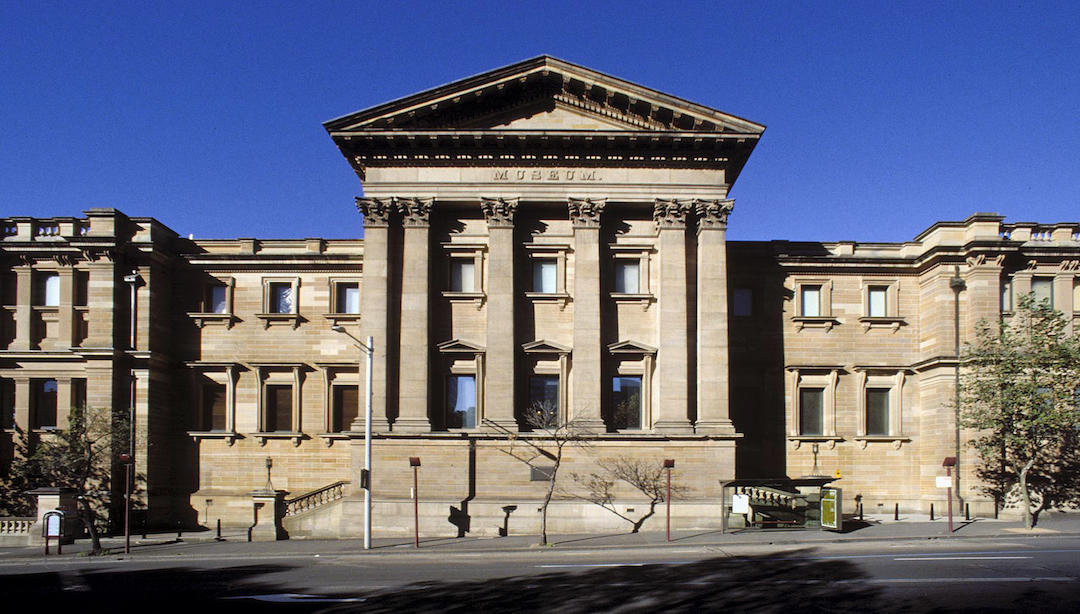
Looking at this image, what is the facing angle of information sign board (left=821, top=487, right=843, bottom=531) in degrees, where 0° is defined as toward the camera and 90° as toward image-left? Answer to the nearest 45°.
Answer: approximately 45°

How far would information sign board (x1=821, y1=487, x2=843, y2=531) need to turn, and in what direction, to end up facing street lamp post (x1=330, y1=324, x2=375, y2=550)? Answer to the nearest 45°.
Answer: approximately 45° to its right

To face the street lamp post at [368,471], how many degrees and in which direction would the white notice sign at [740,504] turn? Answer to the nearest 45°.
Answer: approximately 90° to its right

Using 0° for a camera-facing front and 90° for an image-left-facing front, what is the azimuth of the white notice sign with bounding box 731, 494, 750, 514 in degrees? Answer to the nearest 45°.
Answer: approximately 0°

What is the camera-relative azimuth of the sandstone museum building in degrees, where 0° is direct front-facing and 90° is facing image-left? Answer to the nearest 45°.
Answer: approximately 0°

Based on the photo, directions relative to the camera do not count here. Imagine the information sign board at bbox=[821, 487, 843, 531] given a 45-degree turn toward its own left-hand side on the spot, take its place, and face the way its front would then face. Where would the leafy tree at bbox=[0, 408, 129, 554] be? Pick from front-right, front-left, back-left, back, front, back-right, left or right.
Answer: right

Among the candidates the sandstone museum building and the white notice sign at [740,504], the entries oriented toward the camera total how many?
2

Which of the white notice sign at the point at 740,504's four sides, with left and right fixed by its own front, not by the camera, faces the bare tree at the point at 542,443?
right
